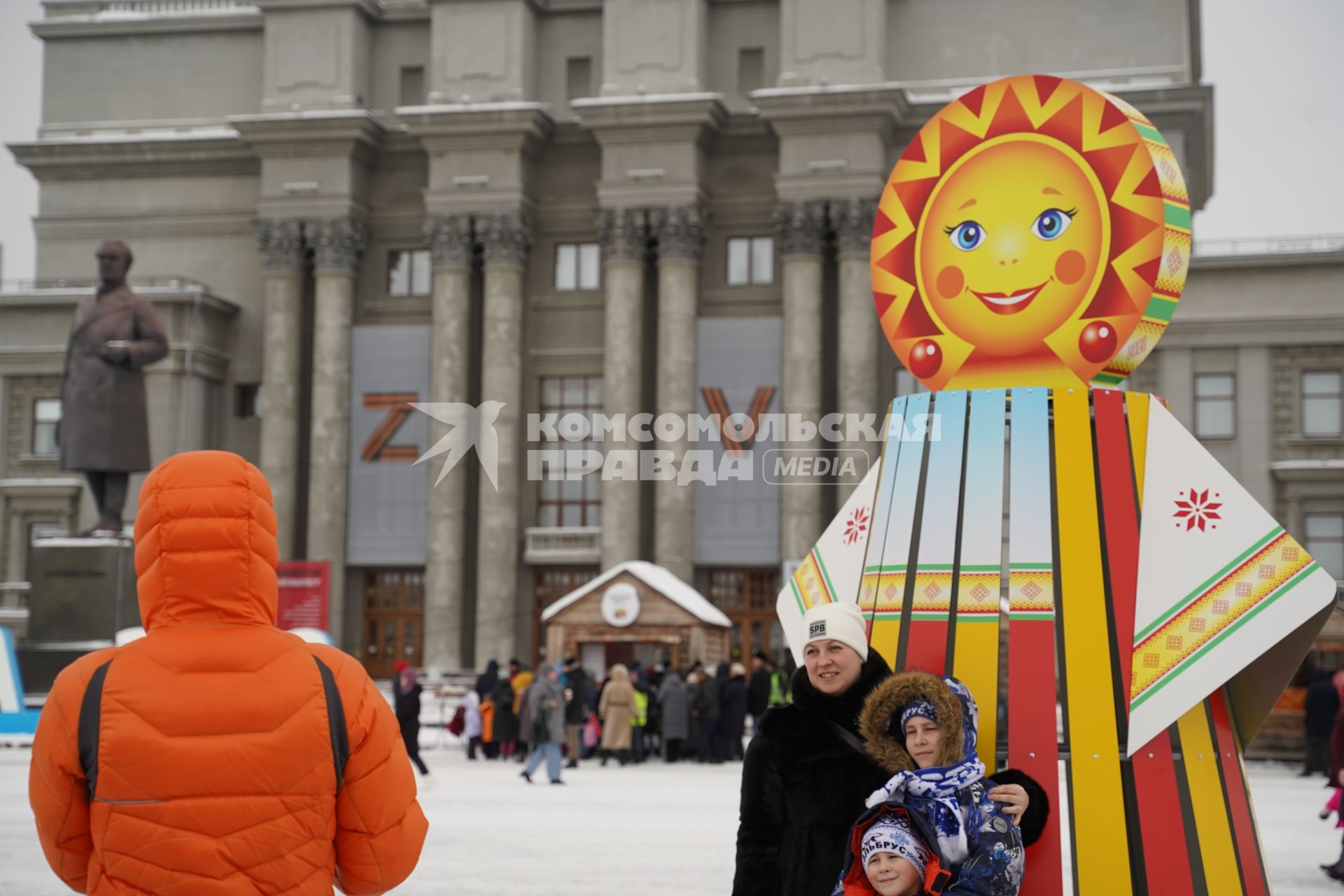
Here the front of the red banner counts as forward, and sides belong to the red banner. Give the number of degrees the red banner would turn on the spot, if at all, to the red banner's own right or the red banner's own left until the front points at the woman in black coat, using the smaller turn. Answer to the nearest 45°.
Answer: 0° — it already faces them

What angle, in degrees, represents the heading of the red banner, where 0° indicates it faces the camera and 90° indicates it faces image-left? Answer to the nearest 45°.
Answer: approximately 0°

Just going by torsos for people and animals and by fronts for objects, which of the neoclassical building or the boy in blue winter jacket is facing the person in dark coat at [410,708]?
the neoclassical building

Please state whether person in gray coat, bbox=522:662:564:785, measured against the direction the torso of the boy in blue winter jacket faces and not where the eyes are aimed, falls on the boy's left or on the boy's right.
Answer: on the boy's right

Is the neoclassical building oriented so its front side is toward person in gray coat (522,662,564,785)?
yes

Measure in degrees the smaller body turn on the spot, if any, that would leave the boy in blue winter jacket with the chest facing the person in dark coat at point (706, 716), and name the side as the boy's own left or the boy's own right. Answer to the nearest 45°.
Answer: approximately 135° to the boy's own right

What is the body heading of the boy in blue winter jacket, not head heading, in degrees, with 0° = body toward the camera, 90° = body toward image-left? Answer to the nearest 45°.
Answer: approximately 45°
